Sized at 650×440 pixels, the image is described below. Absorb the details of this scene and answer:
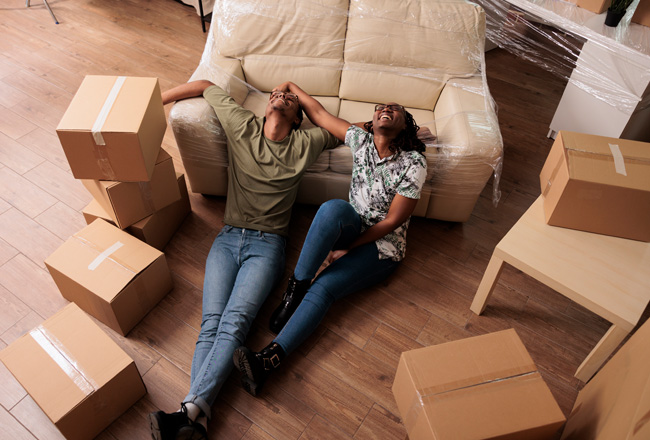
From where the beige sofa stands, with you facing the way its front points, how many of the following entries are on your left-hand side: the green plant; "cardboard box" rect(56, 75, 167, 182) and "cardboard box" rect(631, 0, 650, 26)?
2

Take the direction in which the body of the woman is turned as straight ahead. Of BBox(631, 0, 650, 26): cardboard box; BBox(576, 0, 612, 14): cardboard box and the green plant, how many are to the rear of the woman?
3

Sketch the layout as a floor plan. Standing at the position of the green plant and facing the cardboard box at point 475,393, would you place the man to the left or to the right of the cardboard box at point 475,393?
right

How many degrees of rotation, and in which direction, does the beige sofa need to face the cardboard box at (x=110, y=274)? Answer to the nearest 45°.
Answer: approximately 45° to its right

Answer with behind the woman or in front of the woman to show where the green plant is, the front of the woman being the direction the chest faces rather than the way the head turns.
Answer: behind

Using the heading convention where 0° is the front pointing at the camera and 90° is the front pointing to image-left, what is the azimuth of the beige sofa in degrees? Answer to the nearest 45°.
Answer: approximately 0°

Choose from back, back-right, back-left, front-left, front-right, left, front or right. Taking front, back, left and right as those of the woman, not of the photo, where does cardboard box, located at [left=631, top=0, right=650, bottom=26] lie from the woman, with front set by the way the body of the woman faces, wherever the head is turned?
back

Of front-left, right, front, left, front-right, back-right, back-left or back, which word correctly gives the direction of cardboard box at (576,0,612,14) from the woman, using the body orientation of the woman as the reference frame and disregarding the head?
back

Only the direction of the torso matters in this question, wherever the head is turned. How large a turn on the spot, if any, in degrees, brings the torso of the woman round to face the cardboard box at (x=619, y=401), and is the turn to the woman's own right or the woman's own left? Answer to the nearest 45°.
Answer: approximately 90° to the woman's own left

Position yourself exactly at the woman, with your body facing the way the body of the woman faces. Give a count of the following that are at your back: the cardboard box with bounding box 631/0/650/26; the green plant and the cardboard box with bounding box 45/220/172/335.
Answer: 2
